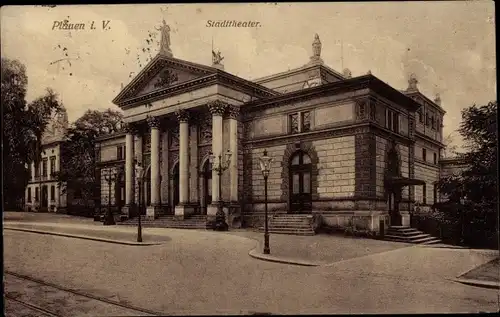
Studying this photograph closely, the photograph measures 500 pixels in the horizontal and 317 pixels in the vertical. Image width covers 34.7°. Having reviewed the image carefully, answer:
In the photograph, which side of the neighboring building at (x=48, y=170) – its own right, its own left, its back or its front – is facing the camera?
front

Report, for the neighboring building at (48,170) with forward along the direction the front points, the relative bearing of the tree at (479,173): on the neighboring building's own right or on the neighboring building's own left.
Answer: on the neighboring building's own left
